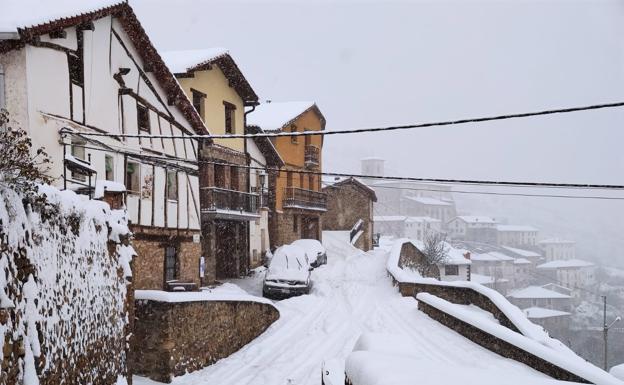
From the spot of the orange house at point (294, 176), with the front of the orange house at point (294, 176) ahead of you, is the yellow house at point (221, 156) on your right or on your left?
on your right

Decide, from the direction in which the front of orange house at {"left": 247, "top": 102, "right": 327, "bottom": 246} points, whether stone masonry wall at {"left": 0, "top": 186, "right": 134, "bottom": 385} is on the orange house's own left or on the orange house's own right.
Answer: on the orange house's own right

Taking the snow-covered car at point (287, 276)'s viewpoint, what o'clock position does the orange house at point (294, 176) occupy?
The orange house is roughly at 6 o'clock from the snow-covered car.

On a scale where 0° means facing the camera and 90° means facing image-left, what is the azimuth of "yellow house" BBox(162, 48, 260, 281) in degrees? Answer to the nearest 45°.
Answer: approximately 315°

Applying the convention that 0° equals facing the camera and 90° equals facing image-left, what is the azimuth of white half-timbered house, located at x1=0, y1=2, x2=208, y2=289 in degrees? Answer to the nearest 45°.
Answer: approximately 315°

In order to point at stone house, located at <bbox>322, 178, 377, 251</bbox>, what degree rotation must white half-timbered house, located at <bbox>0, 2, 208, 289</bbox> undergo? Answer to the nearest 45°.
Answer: approximately 90° to its left

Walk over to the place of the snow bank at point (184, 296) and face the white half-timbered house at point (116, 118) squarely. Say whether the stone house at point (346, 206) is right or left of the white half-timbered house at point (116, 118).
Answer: right

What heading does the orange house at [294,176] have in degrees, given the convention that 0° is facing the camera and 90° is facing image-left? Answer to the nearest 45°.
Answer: approximately 315°

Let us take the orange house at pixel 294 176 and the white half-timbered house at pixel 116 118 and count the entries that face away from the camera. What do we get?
0

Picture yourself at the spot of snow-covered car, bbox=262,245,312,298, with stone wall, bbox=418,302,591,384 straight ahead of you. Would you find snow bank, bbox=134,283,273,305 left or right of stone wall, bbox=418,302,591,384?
right

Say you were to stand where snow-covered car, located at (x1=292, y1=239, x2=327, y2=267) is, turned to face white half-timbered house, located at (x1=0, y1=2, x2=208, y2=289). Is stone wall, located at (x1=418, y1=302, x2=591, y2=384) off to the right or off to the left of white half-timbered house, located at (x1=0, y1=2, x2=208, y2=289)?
left
